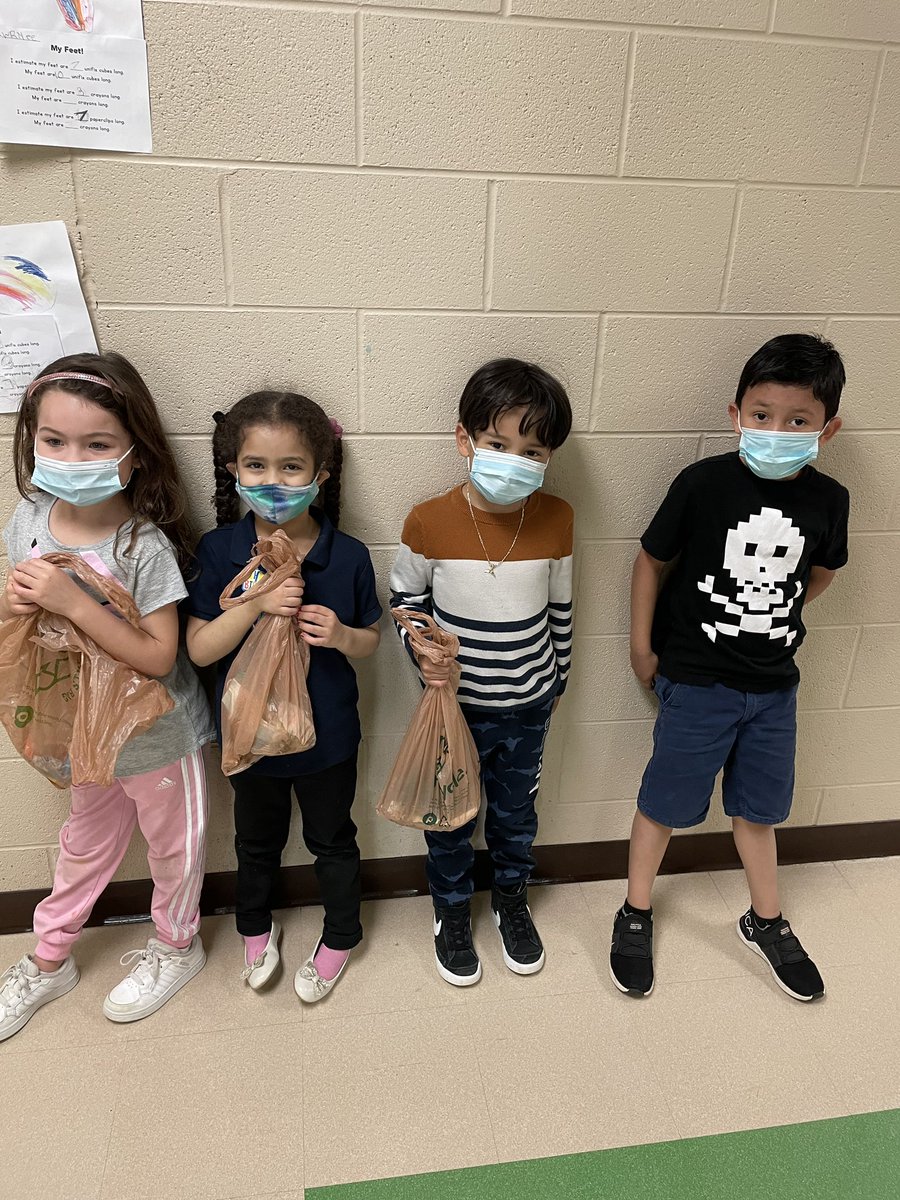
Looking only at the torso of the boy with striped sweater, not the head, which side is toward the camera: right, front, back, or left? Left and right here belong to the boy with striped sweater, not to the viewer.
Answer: front

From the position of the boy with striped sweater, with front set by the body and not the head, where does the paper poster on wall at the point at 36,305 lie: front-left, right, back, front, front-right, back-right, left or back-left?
right

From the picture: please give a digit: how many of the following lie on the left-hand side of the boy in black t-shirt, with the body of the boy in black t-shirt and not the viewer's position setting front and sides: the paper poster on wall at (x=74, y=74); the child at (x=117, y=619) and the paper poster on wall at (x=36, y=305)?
0

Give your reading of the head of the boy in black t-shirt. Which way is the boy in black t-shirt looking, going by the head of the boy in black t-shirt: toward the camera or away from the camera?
toward the camera

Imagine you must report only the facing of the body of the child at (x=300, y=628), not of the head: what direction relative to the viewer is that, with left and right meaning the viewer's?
facing the viewer

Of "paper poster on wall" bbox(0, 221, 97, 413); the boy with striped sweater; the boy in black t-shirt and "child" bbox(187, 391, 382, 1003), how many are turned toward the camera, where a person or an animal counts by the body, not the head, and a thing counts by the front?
4

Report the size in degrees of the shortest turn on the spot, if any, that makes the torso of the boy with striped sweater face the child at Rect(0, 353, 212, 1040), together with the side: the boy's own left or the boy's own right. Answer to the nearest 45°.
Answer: approximately 90° to the boy's own right

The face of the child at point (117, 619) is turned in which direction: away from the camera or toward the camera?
toward the camera

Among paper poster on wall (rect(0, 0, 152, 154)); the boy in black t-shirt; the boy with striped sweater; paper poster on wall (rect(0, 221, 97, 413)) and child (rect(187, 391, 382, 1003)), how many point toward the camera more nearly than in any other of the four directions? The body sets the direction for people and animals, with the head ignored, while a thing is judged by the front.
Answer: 5

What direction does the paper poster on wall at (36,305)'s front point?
toward the camera
